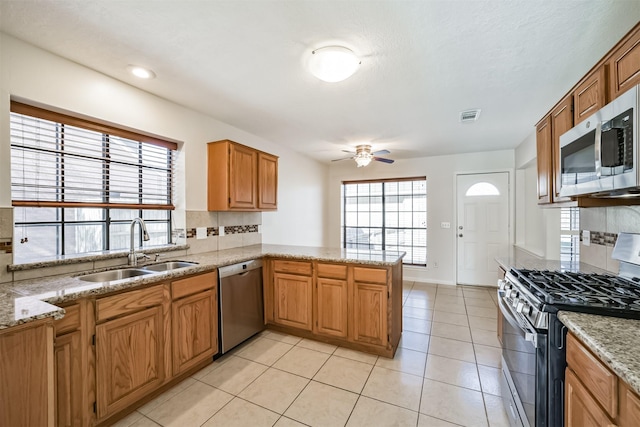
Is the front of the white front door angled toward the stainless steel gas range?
yes

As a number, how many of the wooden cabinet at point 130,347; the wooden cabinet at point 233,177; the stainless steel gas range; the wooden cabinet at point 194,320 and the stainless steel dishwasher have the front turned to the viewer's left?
1

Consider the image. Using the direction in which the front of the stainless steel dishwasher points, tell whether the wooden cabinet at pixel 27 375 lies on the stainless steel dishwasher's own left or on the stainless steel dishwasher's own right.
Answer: on the stainless steel dishwasher's own right

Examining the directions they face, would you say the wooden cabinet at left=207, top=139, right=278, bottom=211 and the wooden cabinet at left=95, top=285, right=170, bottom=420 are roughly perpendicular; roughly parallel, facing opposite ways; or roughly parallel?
roughly parallel

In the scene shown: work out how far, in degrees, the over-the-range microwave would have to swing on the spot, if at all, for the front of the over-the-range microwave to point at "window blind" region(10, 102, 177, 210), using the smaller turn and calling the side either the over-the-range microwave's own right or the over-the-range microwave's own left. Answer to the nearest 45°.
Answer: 0° — it already faces it

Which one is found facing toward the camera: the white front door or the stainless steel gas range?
the white front door

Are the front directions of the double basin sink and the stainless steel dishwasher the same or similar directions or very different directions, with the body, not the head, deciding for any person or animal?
same or similar directions

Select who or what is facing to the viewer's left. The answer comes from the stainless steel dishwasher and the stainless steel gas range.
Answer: the stainless steel gas range

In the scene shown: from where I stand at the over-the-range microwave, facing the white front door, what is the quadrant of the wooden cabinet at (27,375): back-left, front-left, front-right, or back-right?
back-left

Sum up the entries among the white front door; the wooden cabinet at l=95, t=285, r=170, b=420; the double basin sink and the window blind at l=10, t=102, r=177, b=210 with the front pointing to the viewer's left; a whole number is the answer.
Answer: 0

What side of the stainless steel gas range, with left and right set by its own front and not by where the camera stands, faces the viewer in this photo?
left

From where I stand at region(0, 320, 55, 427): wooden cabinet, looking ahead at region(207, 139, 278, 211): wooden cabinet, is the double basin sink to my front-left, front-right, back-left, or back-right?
front-left

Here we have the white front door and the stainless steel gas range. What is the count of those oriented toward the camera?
1

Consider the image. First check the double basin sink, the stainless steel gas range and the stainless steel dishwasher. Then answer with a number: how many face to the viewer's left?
1

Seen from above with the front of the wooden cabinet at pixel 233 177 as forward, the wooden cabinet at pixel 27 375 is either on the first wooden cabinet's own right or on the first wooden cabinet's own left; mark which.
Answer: on the first wooden cabinet's own right

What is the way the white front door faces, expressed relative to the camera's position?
facing the viewer

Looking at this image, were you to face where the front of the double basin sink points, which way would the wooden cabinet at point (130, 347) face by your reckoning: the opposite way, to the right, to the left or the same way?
the same way

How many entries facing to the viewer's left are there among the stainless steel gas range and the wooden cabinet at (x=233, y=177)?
1
